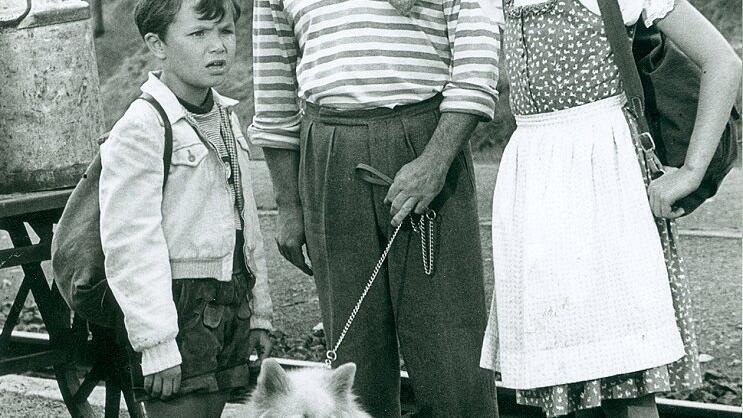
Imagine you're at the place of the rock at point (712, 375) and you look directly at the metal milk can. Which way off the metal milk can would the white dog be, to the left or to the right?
left

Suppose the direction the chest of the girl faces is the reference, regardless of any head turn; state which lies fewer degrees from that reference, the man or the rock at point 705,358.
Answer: the man

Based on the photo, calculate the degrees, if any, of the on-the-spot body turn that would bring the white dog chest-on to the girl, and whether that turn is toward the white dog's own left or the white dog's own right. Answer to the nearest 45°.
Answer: approximately 90° to the white dog's own left

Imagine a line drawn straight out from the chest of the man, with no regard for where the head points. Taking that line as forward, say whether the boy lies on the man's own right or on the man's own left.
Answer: on the man's own right

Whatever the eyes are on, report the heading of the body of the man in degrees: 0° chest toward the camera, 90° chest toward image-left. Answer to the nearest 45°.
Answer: approximately 0°

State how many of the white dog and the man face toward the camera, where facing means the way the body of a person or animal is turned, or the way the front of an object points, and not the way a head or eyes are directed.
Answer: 2
